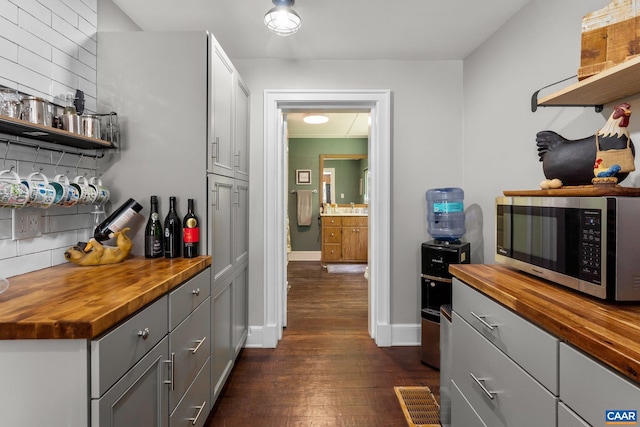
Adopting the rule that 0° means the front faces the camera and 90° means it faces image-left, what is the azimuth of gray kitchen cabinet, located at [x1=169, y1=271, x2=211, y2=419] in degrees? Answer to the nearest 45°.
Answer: approximately 315°

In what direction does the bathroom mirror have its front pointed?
toward the camera

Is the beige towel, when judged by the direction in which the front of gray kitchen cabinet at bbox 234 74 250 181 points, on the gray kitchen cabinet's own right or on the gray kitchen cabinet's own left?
on the gray kitchen cabinet's own left

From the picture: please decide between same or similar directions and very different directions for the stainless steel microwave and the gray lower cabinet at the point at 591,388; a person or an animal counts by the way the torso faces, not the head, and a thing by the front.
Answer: same or similar directions

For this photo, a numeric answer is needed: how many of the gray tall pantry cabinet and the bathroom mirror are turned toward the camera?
1

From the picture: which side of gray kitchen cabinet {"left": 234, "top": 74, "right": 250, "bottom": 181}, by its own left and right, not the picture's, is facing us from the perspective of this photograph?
right

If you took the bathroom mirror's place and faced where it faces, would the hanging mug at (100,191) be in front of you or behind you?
in front

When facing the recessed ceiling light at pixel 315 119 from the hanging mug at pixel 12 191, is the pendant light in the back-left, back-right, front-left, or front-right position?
front-right

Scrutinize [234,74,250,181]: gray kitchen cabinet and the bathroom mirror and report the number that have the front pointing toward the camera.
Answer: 1

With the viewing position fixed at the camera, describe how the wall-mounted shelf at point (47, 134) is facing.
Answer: facing the viewer and to the right of the viewer

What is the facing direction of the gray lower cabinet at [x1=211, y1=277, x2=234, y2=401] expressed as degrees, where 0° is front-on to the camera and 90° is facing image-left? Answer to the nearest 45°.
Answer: approximately 270°

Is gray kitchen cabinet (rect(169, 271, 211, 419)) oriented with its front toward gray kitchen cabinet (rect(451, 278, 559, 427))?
yes

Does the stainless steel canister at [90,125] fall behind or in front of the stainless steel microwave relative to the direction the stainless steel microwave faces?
in front

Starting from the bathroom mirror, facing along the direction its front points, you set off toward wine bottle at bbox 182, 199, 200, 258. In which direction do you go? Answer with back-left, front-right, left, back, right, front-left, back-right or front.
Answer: front
